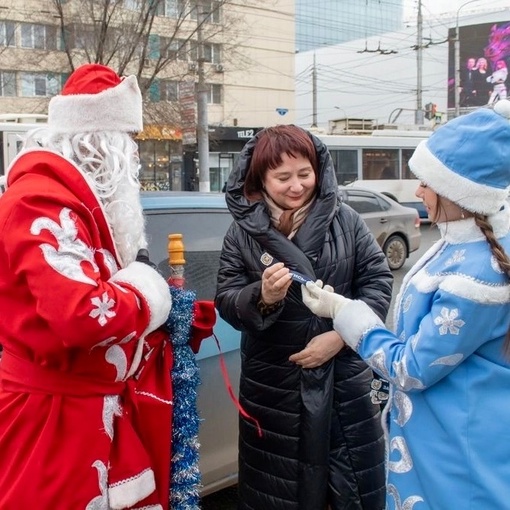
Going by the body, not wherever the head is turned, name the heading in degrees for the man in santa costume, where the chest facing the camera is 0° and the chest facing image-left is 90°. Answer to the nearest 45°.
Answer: approximately 270°

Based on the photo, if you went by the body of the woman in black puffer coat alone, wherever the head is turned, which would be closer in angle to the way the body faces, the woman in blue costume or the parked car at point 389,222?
the woman in blue costume

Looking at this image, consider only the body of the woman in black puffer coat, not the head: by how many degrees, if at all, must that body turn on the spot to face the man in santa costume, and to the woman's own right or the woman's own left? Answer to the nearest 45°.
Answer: approximately 45° to the woman's own right

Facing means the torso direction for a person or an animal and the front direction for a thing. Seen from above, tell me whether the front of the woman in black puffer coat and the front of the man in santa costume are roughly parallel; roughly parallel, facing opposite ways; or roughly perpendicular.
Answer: roughly perpendicular

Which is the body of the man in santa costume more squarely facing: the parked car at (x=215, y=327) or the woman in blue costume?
the woman in blue costume

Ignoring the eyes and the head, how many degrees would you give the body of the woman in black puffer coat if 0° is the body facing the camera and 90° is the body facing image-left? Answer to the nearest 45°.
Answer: approximately 0°

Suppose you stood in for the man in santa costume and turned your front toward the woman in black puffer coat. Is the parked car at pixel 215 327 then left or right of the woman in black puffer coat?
left

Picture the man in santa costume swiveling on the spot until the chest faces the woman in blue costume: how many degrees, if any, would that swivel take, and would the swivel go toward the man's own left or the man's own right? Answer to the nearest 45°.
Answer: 0° — they already face them

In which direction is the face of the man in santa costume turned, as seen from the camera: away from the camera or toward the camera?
away from the camera

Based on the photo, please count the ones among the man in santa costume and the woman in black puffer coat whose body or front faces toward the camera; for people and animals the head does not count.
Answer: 1

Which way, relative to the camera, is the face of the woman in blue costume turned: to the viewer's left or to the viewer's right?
to the viewer's left
